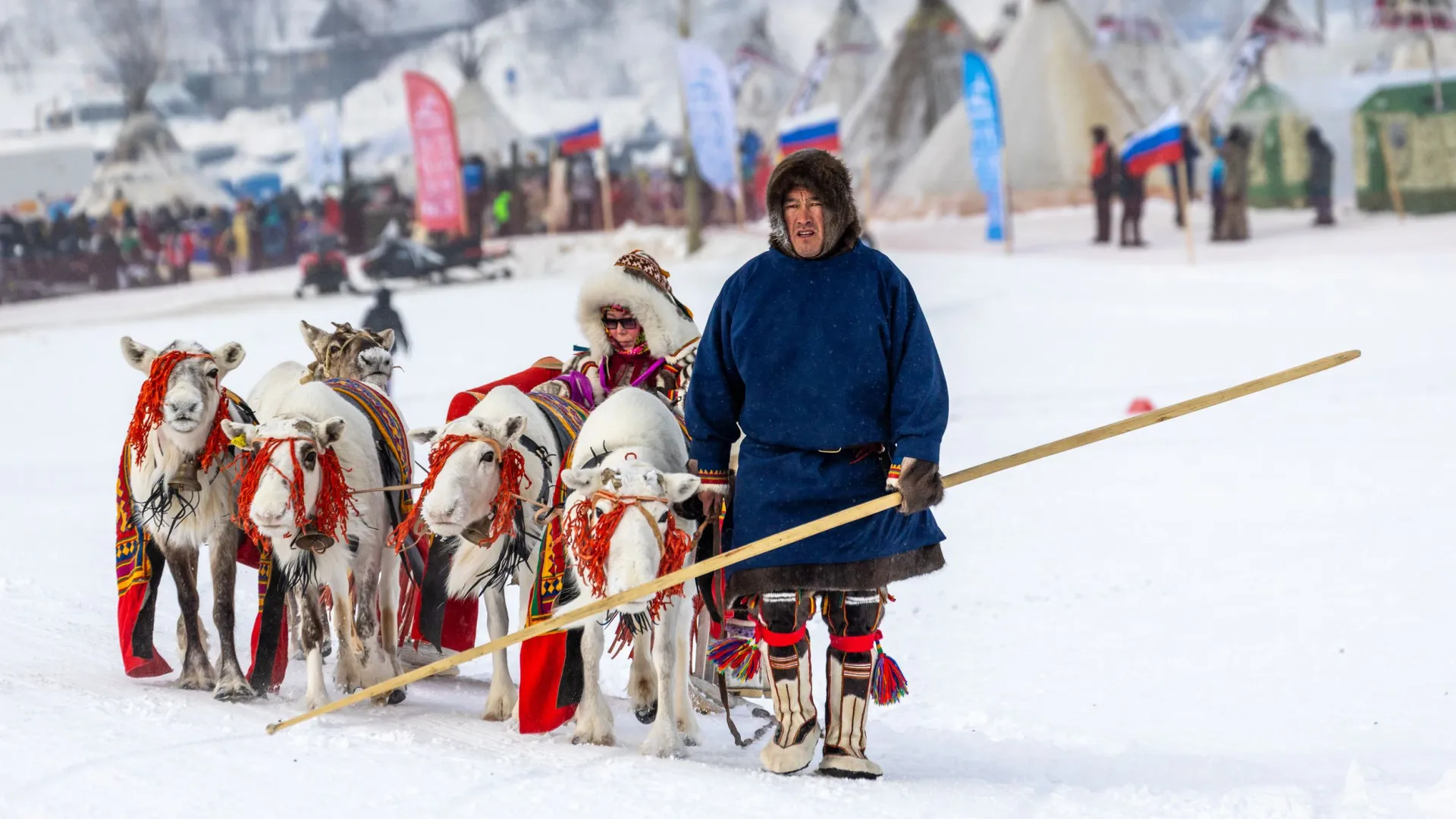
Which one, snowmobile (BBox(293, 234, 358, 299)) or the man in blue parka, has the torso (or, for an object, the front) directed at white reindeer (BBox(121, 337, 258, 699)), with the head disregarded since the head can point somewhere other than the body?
the snowmobile

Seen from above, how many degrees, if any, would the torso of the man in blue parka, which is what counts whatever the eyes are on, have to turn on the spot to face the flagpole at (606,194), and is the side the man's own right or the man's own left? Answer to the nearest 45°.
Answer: approximately 180°

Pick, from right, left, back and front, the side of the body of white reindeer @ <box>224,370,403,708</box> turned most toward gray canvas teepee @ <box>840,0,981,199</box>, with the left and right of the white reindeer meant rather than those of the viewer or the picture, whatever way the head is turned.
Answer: back

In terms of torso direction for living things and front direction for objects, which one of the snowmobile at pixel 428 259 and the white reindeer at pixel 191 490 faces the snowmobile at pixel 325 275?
the snowmobile at pixel 428 259

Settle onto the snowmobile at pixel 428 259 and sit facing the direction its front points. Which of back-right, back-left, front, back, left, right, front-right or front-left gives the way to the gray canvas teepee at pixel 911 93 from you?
back
